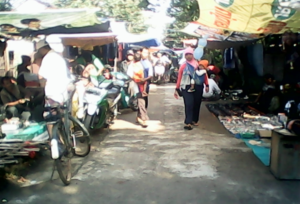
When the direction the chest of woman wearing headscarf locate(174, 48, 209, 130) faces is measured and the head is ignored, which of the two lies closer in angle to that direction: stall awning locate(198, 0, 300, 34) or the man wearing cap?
the stall awning

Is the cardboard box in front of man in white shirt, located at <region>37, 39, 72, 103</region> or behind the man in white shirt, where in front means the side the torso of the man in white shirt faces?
behind

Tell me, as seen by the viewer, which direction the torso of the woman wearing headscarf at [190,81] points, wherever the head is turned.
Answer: toward the camera

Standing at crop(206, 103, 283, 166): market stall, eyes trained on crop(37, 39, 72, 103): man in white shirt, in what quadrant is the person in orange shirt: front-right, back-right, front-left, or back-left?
front-right

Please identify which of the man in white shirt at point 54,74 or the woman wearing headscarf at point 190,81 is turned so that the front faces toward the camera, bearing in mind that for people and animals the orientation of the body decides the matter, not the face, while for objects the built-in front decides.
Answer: the woman wearing headscarf
